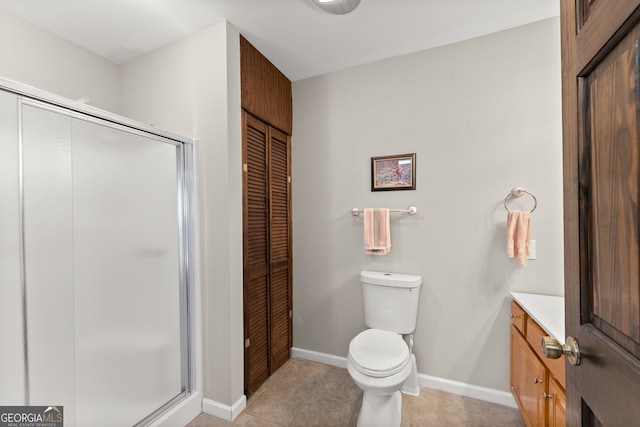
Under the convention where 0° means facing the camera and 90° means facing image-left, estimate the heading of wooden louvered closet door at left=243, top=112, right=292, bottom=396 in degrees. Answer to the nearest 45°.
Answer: approximately 315°

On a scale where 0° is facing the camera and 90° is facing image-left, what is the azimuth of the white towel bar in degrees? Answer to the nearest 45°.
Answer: approximately 0°

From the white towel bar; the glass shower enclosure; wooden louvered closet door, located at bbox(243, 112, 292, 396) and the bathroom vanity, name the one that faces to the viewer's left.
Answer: the bathroom vanity

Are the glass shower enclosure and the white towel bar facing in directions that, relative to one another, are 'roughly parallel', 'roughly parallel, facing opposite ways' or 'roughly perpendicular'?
roughly perpendicular

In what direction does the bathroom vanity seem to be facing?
to the viewer's left

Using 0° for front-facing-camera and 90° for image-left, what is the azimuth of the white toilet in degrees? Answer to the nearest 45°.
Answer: approximately 0°
